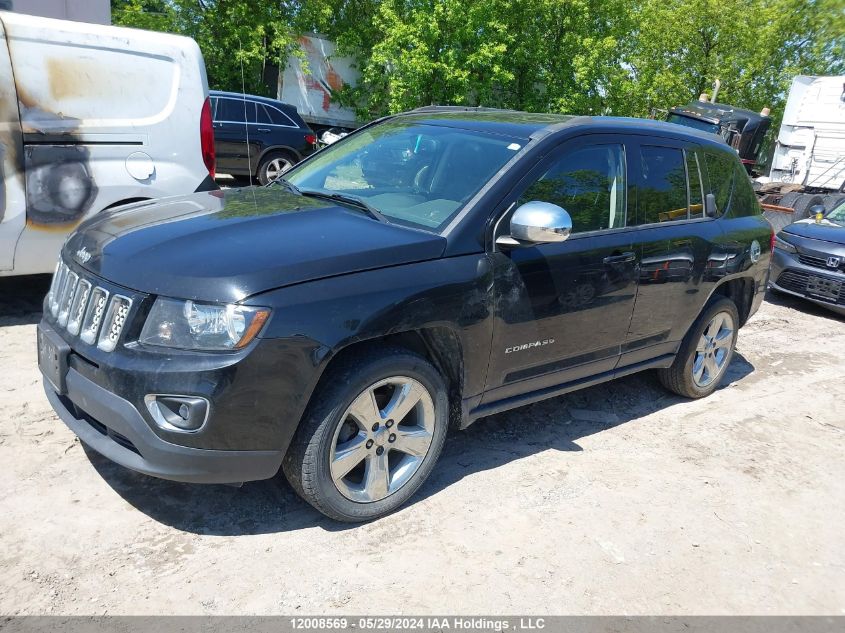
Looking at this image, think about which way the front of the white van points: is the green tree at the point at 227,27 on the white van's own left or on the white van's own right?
on the white van's own right

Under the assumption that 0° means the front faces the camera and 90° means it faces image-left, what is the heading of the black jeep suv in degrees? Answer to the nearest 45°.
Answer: approximately 45°

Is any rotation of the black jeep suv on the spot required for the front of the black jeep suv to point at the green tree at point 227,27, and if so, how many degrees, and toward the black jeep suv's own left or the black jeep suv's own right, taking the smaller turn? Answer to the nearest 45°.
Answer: approximately 135° to the black jeep suv's own right

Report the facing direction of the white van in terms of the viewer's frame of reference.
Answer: facing to the left of the viewer
